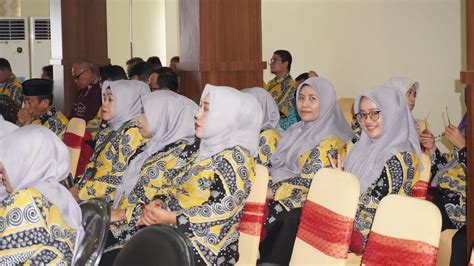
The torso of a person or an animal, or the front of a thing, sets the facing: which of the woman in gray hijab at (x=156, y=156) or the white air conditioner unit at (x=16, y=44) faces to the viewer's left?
the woman in gray hijab

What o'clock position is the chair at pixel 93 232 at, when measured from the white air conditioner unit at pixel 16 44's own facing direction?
The chair is roughly at 12 o'clock from the white air conditioner unit.

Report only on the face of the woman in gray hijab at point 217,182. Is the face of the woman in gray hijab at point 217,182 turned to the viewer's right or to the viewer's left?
to the viewer's left

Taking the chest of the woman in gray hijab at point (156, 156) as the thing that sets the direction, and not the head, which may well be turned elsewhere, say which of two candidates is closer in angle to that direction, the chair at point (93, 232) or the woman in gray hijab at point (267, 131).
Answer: the chair

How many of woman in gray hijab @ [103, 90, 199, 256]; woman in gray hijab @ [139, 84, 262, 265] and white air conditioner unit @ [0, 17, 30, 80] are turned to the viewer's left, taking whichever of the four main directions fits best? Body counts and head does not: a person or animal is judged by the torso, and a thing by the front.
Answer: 2

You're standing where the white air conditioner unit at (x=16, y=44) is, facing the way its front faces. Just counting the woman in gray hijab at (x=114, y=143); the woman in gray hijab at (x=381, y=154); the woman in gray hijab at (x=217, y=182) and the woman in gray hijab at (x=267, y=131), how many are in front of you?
4

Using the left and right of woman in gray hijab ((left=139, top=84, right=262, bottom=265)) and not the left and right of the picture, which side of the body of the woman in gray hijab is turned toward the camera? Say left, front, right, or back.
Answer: left

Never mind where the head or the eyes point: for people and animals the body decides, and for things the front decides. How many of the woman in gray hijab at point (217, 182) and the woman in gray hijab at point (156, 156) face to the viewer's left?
2

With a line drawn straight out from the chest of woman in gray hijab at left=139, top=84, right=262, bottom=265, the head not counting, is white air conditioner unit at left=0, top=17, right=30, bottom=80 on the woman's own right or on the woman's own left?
on the woman's own right
